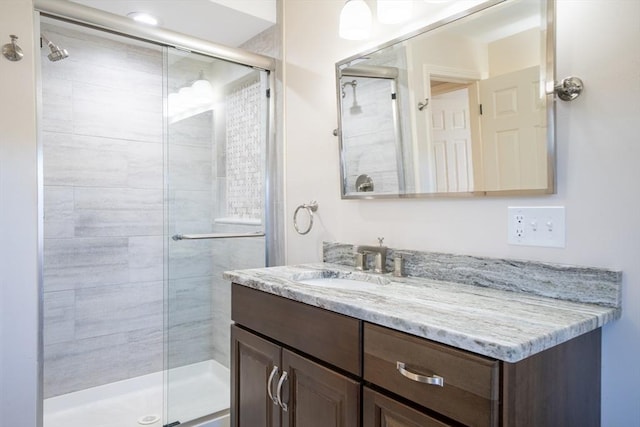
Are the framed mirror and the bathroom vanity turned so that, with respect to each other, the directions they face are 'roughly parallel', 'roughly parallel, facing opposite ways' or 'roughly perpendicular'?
roughly parallel

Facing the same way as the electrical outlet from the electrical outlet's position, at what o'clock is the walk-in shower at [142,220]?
The walk-in shower is roughly at 2 o'clock from the electrical outlet.

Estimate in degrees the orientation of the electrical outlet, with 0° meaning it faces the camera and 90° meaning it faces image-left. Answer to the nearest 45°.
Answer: approximately 45°

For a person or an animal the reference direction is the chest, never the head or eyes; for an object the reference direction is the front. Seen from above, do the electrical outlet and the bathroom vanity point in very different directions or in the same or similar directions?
same or similar directions

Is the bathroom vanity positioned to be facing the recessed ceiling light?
no

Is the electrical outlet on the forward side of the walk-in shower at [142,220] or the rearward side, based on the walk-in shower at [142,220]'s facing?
on the forward side

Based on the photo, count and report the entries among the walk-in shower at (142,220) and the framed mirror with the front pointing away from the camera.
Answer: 0

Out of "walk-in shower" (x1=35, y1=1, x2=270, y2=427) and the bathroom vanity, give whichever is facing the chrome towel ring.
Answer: the walk-in shower

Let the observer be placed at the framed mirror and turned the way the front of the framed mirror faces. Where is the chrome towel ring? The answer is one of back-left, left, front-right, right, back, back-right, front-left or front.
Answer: right

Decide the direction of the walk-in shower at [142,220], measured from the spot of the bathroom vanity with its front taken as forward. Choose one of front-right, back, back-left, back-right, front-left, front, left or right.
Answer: right

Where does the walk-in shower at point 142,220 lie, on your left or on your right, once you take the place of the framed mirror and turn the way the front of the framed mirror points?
on your right

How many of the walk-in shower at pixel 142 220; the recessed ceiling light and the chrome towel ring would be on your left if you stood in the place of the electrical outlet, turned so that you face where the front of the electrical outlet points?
0

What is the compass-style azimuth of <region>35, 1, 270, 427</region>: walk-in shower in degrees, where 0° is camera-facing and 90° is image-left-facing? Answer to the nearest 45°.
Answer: approximately 315°

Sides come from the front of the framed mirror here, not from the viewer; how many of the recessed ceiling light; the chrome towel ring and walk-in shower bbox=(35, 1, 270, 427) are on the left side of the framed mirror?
0

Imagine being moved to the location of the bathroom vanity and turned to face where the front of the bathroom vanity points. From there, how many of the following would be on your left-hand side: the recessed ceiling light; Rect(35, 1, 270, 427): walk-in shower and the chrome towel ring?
0
